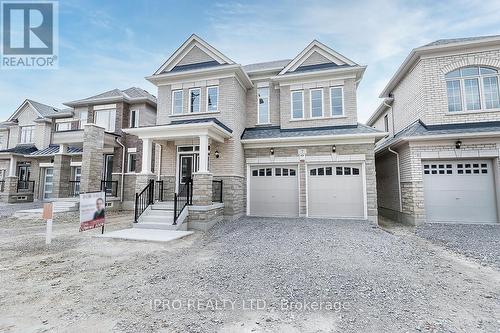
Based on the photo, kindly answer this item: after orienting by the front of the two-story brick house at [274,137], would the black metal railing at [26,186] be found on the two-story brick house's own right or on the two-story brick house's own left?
on the two-story brick house's own right

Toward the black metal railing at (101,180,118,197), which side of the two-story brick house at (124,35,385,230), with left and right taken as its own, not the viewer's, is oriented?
right

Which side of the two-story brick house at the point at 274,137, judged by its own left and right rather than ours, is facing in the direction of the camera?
front

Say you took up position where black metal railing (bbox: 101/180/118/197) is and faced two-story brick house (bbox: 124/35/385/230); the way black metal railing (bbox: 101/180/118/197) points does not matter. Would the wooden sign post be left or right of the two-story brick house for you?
right

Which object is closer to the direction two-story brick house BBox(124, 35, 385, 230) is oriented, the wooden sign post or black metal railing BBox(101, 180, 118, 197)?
the wooden sign post

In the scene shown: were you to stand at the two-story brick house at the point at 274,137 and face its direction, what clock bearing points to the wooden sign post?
The wooden sign post is roughly at 2 o'clock from the two-story brick house.

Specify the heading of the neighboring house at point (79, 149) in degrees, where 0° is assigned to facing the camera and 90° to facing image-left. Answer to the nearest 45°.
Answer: approximately 45°

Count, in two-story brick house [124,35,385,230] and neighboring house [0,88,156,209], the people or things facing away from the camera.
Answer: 0

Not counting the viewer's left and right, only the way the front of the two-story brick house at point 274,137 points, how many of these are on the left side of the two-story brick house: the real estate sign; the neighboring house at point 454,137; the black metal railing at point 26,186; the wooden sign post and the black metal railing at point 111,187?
1

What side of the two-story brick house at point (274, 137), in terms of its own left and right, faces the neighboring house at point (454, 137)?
left
